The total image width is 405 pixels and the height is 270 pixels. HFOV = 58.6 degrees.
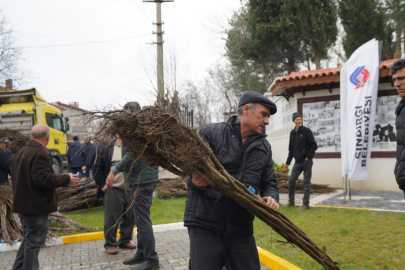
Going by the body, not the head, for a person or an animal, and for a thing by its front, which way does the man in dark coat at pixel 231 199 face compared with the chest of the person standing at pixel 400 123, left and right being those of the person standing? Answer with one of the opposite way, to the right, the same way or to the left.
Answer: to the left

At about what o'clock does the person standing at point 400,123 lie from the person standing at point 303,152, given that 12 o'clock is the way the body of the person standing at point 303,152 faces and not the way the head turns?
the person standing at point 400,123 is roughly at 10 o'clock from the person standing at point 303,152.

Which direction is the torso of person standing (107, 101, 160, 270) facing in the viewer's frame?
to the viewer's left

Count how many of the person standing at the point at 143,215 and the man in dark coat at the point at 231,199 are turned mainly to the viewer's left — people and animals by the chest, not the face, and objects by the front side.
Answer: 1

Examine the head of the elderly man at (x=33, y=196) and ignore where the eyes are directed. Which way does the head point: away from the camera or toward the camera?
away from the camera

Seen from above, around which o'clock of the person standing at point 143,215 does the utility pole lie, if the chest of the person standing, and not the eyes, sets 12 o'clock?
The utility pole is roughly at 3 o'clock from the person standing.

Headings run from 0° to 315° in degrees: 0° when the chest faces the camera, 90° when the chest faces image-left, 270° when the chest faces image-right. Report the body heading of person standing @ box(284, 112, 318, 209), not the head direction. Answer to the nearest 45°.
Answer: approximately 45°

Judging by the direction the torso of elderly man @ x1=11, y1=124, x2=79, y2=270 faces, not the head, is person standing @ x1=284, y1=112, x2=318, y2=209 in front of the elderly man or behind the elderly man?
in front

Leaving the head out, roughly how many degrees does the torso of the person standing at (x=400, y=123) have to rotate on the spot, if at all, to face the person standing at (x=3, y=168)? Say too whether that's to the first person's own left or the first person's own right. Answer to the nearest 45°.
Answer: approximately 45° to the first person's own right

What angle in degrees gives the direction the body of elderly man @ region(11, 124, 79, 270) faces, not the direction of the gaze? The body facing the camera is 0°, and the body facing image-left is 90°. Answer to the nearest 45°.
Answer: approximately 225°
